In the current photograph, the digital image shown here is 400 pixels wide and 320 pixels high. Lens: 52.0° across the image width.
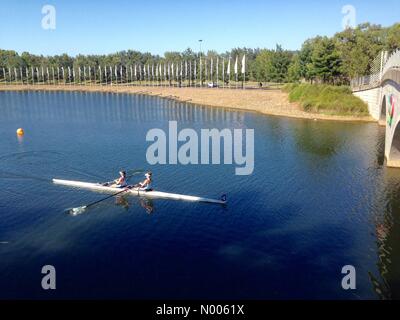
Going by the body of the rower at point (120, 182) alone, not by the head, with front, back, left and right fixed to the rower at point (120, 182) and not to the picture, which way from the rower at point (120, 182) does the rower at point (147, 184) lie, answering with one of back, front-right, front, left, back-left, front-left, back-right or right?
back-left

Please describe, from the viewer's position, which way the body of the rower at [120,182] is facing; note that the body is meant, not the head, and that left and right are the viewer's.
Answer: facing to the left of the viewer
